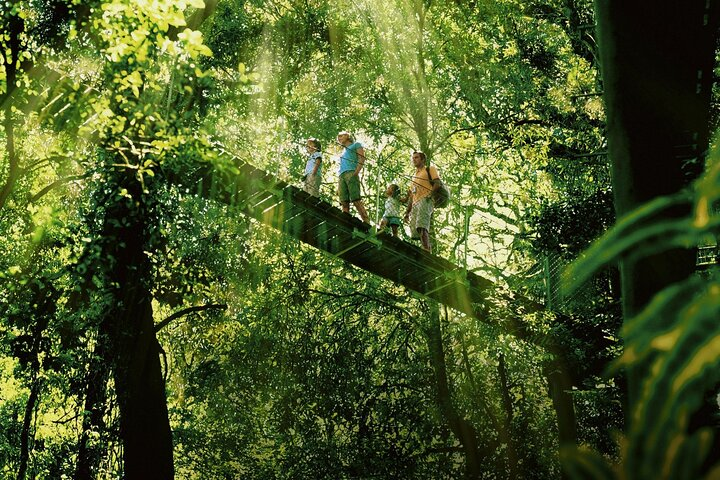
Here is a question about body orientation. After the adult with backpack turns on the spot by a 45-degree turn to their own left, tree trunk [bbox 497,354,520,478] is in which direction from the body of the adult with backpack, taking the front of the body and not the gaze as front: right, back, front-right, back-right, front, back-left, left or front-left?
back

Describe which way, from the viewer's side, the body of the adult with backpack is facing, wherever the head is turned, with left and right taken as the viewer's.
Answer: facing the viewer and to the left of the viewer

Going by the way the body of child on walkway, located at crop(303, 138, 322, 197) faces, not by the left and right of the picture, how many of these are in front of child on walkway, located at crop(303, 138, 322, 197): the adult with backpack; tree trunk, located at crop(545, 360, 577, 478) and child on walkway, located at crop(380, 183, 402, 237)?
0

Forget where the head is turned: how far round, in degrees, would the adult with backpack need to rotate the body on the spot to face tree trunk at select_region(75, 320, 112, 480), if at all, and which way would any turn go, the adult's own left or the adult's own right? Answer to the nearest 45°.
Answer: approximately 45° to the adult's own right

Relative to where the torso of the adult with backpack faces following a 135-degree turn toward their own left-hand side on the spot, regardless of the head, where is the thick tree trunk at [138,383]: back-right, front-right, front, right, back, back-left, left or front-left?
back

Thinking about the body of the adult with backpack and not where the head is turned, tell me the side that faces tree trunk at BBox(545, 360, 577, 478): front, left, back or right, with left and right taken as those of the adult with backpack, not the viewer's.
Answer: back

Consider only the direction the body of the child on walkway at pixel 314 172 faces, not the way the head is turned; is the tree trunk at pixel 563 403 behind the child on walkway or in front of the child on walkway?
behind

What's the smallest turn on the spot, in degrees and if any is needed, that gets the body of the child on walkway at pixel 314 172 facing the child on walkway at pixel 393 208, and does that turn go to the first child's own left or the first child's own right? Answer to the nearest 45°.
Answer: approximately 180°

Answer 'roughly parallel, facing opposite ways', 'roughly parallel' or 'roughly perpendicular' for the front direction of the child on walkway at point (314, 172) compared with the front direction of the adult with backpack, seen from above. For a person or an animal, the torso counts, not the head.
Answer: roughly parallel
